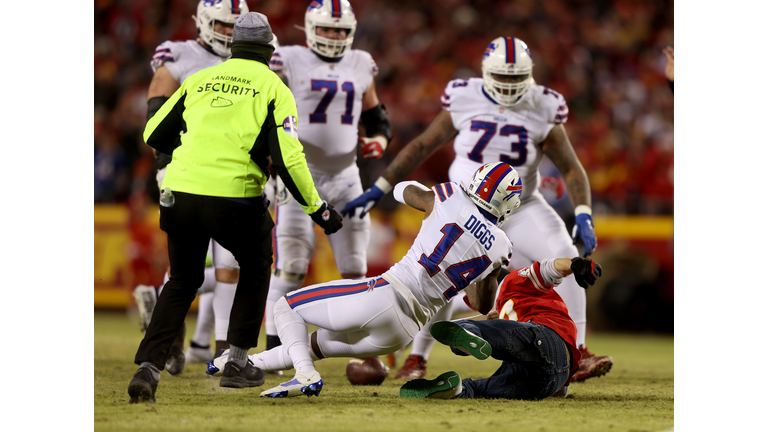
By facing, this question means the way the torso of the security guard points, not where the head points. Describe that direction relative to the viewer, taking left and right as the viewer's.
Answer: facing away from the viewer and to the right of the viewer

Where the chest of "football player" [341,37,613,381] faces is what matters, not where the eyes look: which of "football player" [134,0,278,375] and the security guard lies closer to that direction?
the security guard

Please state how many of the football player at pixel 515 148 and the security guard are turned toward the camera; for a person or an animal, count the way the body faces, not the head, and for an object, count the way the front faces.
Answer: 1

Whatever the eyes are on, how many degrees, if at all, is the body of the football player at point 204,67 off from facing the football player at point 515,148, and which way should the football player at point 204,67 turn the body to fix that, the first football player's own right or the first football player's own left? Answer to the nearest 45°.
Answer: approximately 45° to the first football player's own left

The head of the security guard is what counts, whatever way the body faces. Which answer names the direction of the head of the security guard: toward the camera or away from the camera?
away from the camera

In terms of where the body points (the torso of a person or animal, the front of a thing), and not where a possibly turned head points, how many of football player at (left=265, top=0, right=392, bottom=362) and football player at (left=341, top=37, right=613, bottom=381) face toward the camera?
2

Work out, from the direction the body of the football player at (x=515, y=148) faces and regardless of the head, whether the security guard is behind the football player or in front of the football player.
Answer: in front

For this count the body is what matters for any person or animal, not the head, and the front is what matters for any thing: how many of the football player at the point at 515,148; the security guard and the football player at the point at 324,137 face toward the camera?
2

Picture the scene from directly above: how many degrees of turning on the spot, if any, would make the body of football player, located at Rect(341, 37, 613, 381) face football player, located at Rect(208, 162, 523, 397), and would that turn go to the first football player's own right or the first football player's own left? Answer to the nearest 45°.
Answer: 0° — they already face them
